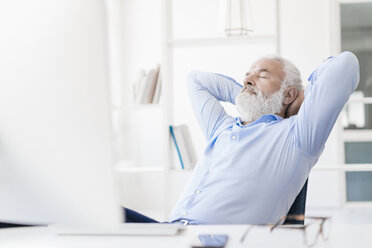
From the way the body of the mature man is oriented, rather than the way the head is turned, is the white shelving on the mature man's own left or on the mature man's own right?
on the mature man's own right

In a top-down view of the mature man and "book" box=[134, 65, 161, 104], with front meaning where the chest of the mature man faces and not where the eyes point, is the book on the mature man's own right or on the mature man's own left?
on the mature man's own right

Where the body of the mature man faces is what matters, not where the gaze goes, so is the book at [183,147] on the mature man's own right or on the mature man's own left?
on the mature man's own right

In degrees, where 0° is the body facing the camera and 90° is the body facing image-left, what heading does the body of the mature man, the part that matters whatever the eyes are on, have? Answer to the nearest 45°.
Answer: approximately 45°
